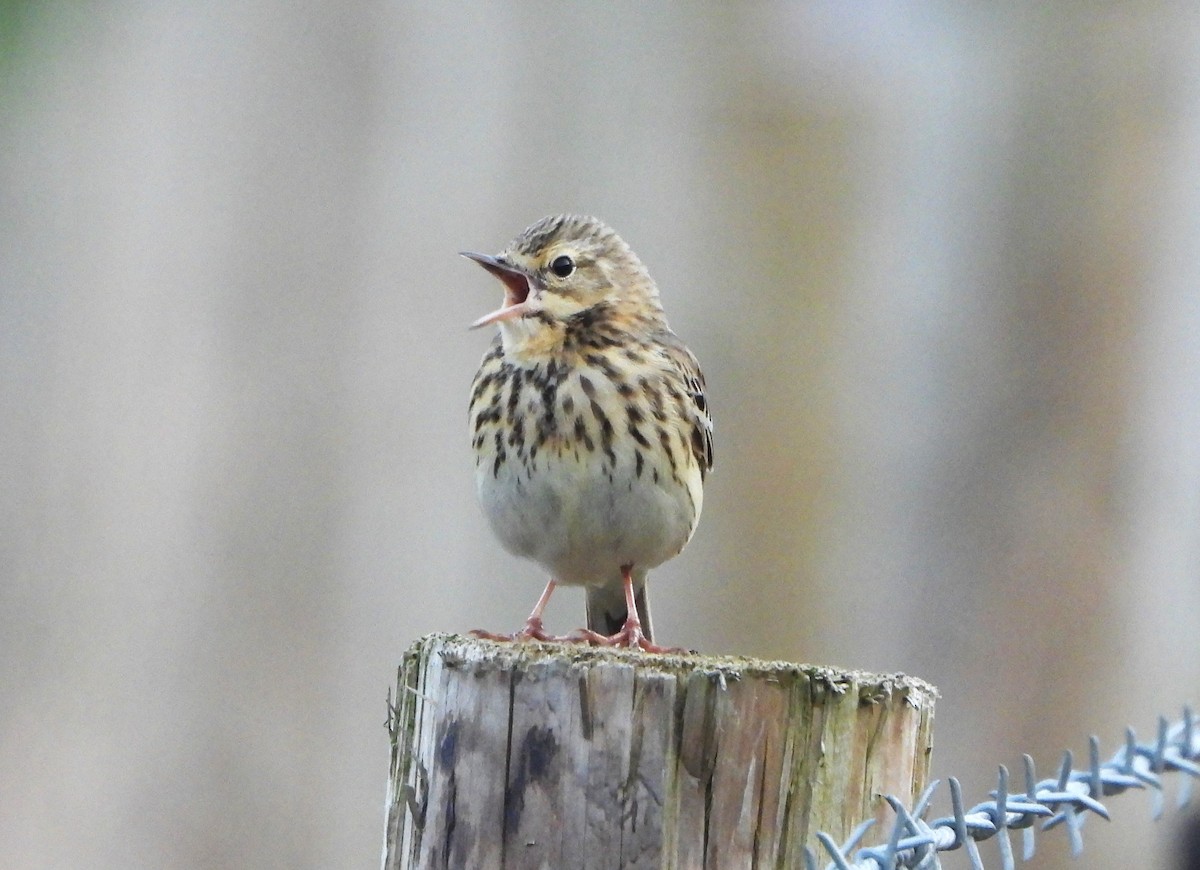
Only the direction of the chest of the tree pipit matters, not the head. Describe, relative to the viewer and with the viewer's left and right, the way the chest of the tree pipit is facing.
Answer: facing the viewer and to the left of the viewer

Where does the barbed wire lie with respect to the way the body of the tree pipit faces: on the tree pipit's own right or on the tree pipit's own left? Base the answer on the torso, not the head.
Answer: on the tree pipit's own left
